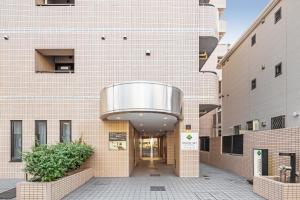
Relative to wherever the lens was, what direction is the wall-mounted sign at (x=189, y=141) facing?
facing the viewer

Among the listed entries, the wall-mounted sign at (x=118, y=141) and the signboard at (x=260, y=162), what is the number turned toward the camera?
2

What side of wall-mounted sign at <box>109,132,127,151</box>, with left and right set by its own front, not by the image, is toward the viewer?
front

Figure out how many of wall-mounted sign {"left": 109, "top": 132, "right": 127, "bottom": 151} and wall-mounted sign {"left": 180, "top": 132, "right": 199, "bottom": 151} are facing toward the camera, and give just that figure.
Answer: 2

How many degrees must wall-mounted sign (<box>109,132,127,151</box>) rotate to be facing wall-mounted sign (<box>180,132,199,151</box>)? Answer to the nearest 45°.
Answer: approximately 90° to its left

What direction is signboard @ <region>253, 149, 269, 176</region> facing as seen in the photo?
toward the camera

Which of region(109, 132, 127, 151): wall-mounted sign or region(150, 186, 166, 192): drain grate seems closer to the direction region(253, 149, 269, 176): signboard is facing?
the drain grate

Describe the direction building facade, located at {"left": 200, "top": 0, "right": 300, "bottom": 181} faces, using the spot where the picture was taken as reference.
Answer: facing the viewer and to the left of the viewer

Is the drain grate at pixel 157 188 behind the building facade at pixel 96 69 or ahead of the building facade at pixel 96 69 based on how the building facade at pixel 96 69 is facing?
ahead
